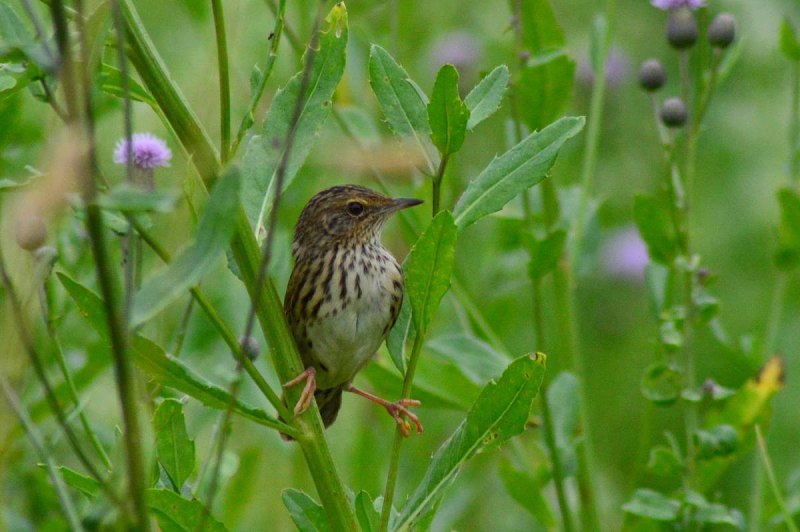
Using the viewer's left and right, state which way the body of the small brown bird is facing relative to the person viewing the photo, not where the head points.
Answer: facing the viewer and to the right of the viewer
